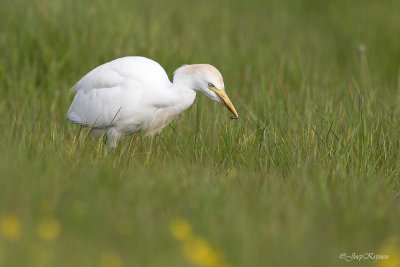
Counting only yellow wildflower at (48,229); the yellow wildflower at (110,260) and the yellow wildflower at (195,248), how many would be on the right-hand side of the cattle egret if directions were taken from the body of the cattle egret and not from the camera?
3

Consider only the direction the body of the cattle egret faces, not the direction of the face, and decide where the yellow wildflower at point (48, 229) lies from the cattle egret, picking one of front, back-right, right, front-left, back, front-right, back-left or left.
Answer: right

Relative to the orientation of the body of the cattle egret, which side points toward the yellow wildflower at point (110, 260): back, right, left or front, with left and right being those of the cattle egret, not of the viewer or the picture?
right

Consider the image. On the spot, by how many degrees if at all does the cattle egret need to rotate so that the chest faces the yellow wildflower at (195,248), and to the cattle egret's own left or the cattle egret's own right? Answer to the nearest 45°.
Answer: approximately 90° to the cattle egret's own right

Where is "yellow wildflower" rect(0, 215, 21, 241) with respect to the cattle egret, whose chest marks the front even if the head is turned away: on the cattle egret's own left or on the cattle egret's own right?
on the cattle egret's own right

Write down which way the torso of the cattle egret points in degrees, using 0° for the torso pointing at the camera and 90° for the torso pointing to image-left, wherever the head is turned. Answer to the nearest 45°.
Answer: approximately 270°

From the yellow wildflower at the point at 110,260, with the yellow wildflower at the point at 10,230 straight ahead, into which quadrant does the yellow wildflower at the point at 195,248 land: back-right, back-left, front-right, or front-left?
back-right
